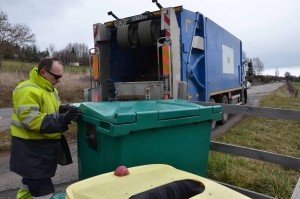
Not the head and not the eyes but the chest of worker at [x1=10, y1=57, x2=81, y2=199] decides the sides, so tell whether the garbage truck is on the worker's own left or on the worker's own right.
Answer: on the worker's own left

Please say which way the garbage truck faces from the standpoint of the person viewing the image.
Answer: facing away from the viewer and to the right of the viewer

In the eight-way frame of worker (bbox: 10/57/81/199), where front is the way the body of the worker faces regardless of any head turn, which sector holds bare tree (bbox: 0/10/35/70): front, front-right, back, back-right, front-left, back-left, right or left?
left

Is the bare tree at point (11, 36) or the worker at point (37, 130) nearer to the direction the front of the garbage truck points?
the bare tree

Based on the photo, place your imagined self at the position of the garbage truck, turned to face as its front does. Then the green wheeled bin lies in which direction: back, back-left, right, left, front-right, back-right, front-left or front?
back-right

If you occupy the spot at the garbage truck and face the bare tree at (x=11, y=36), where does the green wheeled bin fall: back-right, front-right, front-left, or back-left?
back-left

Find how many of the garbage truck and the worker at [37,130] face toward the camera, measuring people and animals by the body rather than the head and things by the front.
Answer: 0

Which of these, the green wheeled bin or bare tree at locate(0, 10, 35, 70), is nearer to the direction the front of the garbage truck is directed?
the bare tree

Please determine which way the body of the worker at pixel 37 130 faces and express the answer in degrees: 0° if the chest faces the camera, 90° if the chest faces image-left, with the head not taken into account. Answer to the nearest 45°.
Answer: approximately 270°

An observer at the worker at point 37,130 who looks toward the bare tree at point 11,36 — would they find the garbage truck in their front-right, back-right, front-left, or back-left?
front-right
